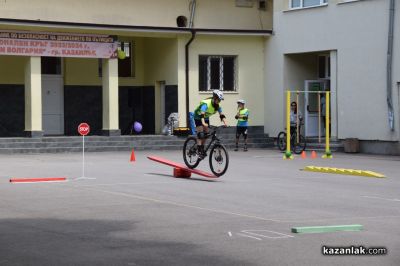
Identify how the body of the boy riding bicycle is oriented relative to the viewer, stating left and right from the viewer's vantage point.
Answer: facing the viewer and to the right of the viewer
